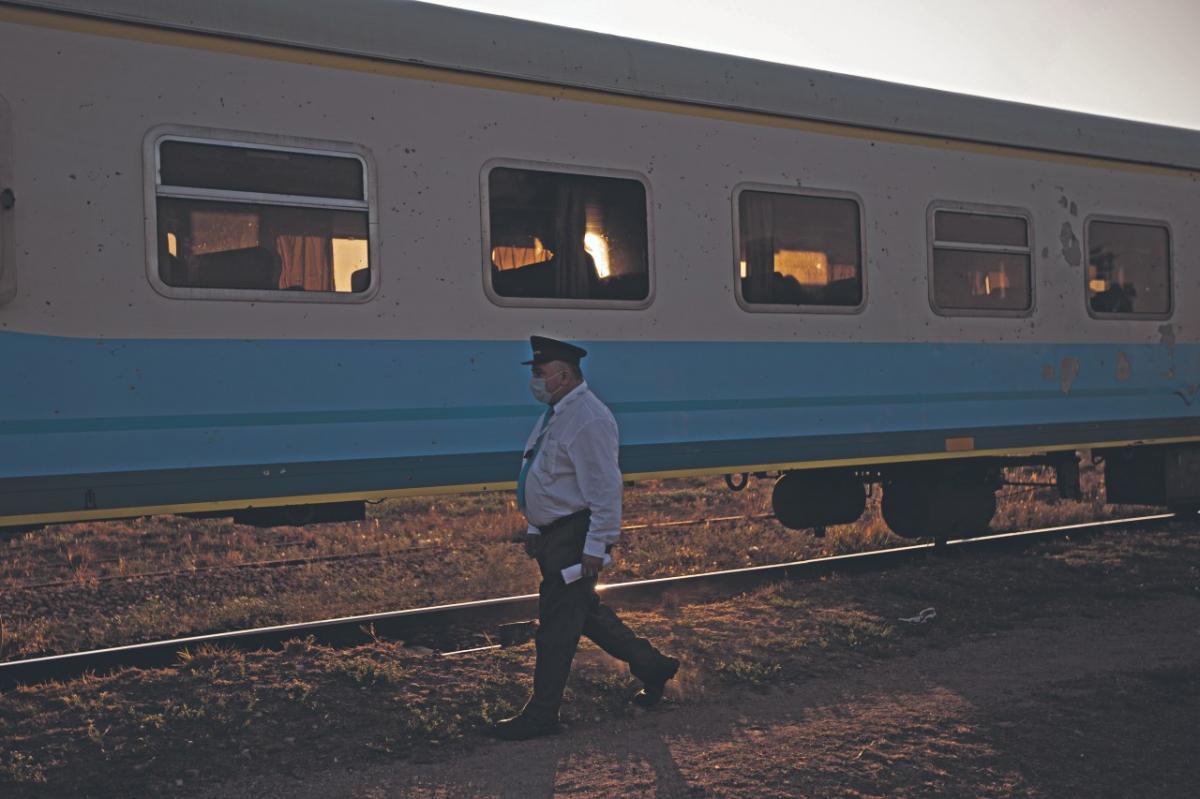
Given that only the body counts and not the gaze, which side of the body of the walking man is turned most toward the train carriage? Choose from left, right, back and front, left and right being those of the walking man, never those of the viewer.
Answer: right

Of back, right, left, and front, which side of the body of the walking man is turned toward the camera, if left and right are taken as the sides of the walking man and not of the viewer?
left

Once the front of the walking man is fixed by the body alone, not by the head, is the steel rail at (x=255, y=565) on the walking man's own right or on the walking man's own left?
on the walking man's own right
